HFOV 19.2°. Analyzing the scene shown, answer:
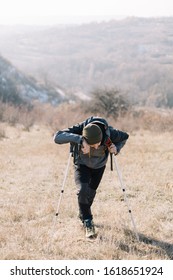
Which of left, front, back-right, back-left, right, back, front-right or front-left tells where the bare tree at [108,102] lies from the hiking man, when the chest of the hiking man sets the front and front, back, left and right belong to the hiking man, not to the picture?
back

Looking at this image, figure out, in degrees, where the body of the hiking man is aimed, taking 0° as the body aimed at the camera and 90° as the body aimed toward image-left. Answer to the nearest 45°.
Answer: approximately 0°
